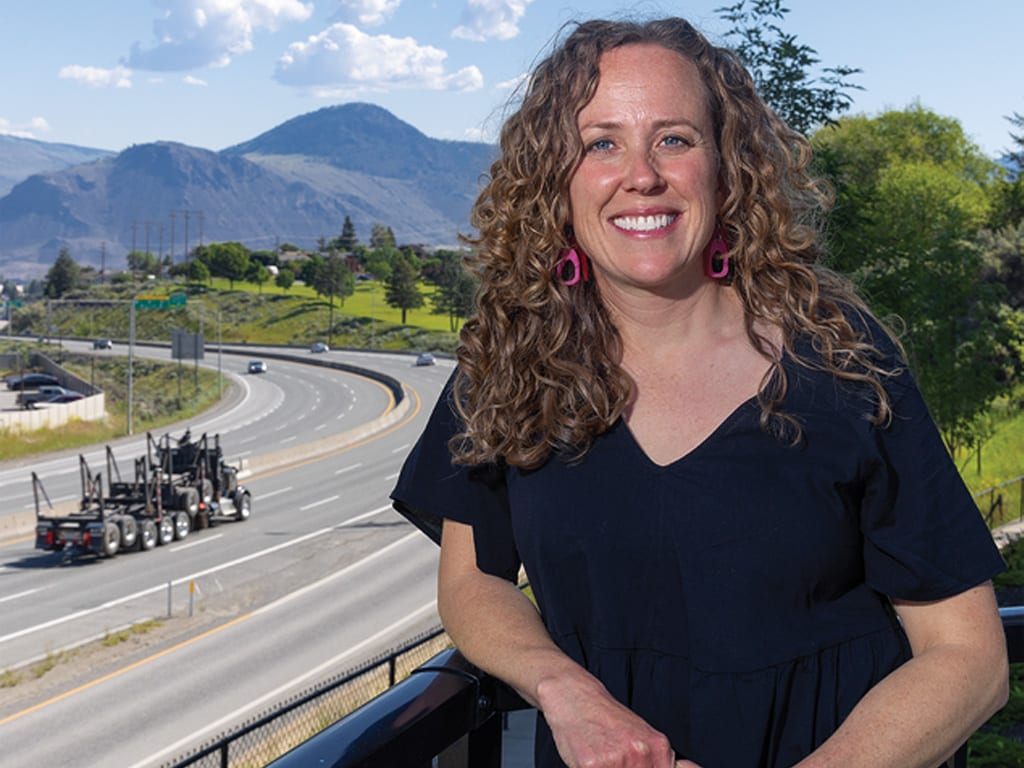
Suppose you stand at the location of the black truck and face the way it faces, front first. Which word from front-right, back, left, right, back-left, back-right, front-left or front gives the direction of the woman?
back-right

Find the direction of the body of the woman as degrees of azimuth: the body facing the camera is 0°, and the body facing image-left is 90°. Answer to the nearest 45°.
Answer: approximately 0°

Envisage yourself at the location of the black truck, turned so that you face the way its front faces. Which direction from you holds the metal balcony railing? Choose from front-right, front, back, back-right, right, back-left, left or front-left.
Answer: back-right

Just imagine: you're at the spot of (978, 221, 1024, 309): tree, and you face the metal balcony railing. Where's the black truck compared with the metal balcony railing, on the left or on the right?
right

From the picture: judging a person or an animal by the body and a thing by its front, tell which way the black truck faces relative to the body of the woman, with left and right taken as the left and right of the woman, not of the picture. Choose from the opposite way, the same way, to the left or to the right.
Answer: the opposite way

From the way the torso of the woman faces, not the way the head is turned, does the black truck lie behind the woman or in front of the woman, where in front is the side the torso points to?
behind

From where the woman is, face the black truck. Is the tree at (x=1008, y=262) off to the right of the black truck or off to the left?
right

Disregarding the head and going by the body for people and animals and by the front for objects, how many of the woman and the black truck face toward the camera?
1

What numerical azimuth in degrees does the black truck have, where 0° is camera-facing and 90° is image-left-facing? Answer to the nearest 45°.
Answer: approximately 225°
